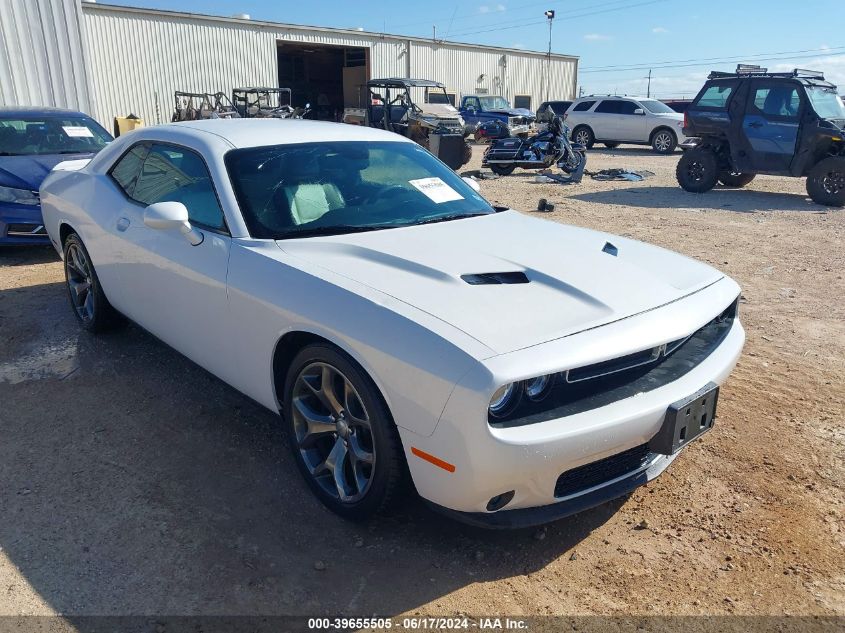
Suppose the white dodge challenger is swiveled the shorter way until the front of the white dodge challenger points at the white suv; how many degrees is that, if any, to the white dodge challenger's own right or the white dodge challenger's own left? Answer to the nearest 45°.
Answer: approximately 135° to the white dodge challenger's own left

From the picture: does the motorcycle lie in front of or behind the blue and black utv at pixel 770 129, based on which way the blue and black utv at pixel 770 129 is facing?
behind

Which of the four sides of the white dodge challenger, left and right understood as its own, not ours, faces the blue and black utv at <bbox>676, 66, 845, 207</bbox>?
left

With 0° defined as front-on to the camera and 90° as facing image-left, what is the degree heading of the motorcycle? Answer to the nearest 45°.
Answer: approximately 270°

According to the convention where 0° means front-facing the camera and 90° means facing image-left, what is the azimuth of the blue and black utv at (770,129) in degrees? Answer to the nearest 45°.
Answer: approximately 315°

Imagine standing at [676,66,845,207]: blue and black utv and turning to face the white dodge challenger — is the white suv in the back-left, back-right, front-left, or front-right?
back-right

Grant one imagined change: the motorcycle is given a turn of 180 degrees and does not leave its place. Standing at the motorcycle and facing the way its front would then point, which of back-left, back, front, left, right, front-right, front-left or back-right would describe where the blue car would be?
front-left

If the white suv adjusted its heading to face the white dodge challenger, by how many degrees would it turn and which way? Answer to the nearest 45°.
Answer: approximately 45° to its right

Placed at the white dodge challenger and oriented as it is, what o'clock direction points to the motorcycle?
The motorcycle is roughly at 8 o'clock from the white dodge challenger.
